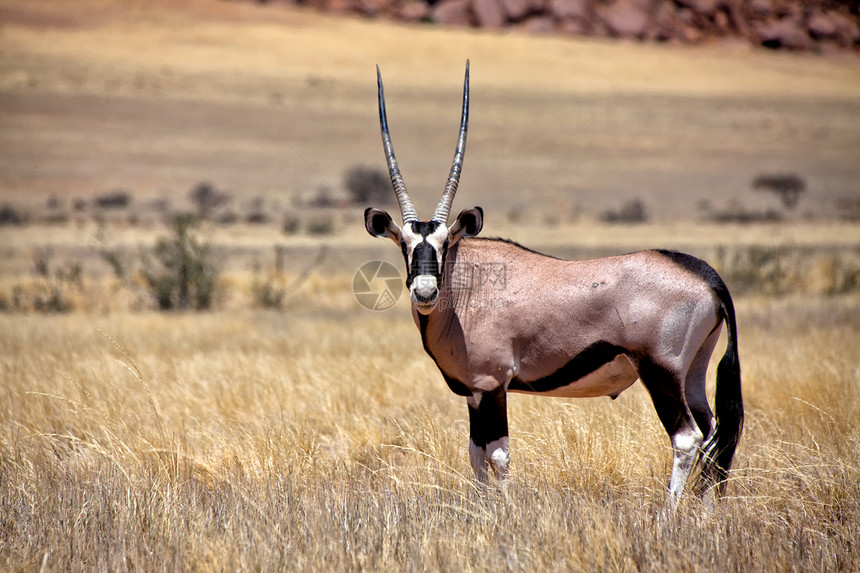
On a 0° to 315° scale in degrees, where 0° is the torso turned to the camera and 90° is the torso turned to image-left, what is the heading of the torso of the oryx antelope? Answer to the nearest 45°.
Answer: approximately 90°

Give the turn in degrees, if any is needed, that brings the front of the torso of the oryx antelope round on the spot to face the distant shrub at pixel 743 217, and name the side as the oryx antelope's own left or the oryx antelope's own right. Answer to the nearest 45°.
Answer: approximately 90° to the oryx antelope's own right

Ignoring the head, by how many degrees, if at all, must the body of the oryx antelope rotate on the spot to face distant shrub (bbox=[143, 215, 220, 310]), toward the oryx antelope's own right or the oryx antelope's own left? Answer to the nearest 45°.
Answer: approximately 45° to the oryx antelope's own right

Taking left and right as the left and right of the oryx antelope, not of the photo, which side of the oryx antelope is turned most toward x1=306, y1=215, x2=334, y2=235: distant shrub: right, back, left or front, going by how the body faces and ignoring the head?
right

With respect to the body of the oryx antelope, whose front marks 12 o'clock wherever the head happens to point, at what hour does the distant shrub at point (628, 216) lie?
The distant shrub is roughly at 3 o'clock from the oryx antelope.

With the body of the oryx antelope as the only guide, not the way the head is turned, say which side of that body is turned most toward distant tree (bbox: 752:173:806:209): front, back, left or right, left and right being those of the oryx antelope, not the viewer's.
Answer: right

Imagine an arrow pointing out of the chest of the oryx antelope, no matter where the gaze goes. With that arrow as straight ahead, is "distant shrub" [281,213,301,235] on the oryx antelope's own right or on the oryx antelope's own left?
on the oryx antelope's own right

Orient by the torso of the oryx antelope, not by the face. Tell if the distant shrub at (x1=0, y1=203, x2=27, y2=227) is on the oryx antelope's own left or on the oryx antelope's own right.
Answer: on the oryx antelope's own right
